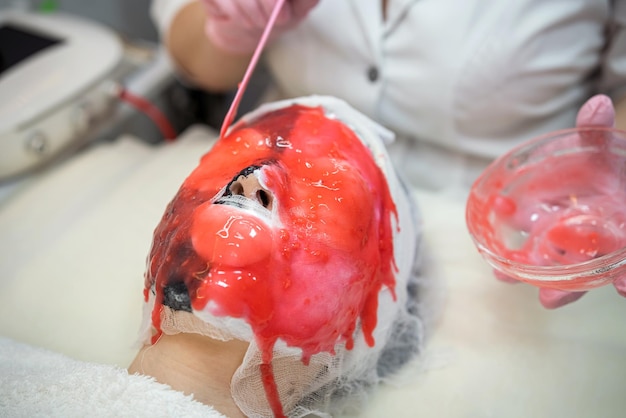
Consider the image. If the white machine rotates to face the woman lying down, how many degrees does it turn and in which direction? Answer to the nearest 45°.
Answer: approximately 45° to its right

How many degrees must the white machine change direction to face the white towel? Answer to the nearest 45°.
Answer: approximately 45° to its right

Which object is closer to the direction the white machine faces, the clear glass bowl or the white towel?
the clear glass bowl

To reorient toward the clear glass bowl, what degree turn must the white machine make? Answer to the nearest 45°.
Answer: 0° — it already faces it

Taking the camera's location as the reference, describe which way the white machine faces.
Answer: facing the viewer and to the right of the viewer
